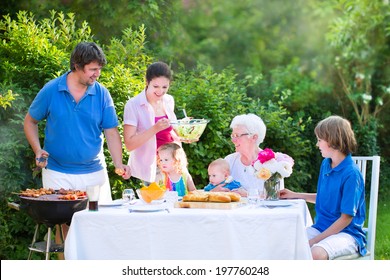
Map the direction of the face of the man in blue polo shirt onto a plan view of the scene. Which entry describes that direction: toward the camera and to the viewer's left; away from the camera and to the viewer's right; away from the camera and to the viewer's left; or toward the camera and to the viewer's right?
toward the camera and to the viewer's right

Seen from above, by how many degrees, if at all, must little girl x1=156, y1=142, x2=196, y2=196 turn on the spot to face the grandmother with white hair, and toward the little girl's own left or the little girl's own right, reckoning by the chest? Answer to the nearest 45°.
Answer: approximately 135° to the little girl's own left

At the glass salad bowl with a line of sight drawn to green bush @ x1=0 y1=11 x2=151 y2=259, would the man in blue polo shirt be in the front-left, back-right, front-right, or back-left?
front-left

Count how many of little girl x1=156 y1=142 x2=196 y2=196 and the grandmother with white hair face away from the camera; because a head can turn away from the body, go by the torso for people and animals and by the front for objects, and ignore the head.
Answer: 0

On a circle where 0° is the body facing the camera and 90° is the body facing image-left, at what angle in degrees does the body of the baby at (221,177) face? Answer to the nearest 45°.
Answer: approximately 45°

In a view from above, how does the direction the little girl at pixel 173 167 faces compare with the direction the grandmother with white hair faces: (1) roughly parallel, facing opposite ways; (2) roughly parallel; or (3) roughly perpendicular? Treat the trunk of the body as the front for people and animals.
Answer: roughly parallel

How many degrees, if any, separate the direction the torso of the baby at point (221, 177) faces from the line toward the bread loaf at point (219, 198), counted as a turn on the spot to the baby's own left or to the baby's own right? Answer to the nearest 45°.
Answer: approximately 45° to the baby's own left

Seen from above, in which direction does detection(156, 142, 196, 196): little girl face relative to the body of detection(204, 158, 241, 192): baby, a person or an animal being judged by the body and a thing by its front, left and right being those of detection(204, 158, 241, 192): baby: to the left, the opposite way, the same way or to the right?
the same way

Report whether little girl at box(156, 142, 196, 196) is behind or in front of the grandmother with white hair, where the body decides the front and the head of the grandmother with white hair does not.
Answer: in front

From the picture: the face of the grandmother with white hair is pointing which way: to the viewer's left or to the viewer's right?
to the viewer's left

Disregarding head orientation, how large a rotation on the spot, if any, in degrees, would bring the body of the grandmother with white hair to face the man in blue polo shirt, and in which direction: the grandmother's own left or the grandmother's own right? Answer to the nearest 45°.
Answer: approximately 45° to the grandmother's own right

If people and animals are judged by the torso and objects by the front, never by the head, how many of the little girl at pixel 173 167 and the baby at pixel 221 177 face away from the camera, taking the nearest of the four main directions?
0

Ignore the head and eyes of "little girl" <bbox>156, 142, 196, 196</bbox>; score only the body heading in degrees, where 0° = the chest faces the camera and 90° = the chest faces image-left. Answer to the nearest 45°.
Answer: approximately 45°

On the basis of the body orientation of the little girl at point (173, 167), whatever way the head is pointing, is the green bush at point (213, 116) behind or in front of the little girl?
behind

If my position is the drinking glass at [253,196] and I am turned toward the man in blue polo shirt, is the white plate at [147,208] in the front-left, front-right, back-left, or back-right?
front-left
